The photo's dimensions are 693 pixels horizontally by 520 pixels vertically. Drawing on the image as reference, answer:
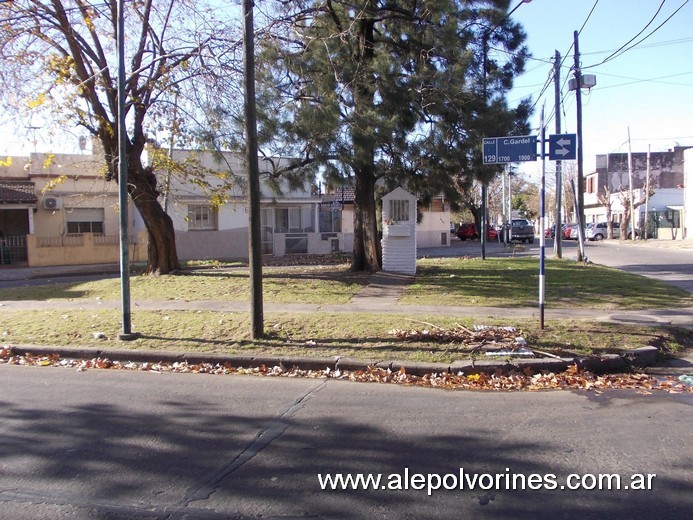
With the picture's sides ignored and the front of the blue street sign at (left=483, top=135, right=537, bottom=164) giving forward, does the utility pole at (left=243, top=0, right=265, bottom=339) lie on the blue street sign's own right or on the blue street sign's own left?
on the blue street sign's own right

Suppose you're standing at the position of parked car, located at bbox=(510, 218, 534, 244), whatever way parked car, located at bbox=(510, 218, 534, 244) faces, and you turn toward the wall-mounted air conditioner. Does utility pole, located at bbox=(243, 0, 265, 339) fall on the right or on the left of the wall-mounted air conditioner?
left

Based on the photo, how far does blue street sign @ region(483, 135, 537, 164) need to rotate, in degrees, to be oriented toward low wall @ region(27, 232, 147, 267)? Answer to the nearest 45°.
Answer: approximately 135° to its right

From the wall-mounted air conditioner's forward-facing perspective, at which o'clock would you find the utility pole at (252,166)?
The utility pole is roughly at 12 o'clock from the wall-mounted air conditioner.

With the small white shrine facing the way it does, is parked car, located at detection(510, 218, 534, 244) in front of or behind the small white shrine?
behind

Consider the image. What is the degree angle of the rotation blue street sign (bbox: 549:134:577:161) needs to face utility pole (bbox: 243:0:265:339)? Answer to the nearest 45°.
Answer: approximately 90° to its right

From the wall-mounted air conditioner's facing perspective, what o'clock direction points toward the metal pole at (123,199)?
The metal pole is roughly at 12 o'clock from the wall-mounted air conditioner.

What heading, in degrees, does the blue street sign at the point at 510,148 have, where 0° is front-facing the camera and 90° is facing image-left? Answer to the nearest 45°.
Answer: approximately 0°

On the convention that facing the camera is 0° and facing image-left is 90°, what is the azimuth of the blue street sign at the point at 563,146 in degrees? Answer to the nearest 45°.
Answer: approximately 0°

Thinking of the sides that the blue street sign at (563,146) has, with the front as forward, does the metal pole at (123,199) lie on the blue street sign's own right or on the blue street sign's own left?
on the blue street sign's own right

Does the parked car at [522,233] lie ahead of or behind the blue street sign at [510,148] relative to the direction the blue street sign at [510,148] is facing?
behind
